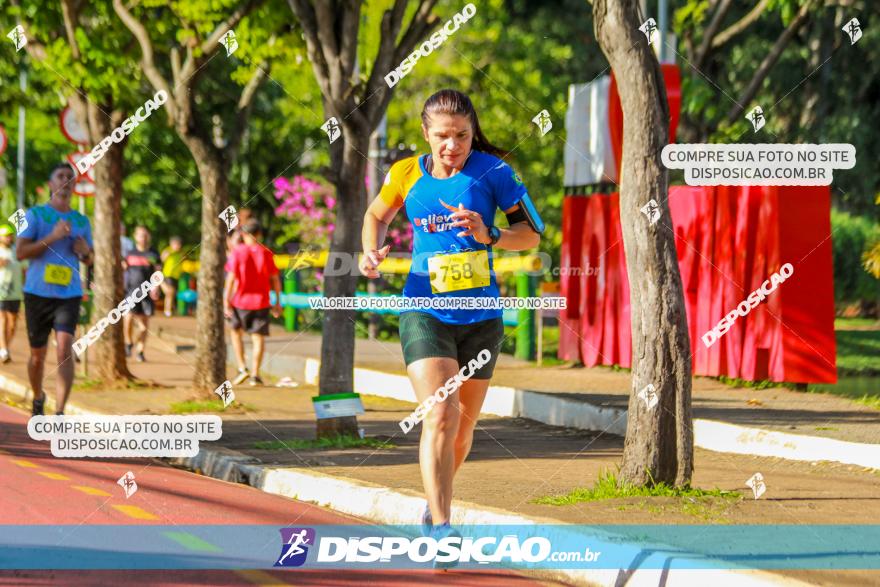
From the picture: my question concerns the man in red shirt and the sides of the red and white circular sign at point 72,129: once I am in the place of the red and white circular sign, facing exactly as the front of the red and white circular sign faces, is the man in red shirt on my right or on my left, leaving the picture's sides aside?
on my left

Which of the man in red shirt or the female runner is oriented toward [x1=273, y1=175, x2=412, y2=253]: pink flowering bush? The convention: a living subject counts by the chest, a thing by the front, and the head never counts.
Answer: the man in red shirt

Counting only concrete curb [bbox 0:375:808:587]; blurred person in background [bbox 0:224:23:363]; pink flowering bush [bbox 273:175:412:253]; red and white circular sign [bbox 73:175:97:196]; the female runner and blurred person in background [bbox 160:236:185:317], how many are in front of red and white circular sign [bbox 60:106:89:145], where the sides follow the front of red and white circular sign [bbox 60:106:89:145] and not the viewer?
2

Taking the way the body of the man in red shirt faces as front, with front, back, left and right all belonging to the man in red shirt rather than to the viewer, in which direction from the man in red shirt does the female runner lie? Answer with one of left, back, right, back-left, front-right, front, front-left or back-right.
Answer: back

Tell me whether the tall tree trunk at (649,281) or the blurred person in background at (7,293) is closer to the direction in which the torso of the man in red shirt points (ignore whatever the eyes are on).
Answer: the blurred person in background

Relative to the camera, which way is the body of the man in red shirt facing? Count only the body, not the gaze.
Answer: away from the camera

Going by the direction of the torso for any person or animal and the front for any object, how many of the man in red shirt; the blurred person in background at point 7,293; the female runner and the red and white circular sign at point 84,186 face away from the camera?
1

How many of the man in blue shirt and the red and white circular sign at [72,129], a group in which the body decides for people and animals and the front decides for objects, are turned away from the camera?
0

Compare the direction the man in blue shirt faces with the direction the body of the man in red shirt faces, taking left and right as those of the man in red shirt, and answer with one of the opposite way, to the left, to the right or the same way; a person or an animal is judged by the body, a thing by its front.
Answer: the opposite way

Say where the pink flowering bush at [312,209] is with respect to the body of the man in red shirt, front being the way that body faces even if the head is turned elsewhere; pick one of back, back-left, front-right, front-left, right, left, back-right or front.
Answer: front

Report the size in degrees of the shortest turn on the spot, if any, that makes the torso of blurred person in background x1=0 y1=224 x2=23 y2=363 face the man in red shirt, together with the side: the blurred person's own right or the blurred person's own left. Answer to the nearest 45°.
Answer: approximately 45° to the blurred person's own left

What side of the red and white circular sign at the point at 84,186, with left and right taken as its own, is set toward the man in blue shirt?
front

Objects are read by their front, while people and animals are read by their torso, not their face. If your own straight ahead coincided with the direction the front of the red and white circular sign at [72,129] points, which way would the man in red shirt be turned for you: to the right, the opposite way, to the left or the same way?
the opposite way

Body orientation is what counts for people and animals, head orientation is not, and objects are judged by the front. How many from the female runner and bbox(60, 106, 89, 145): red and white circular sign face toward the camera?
2
